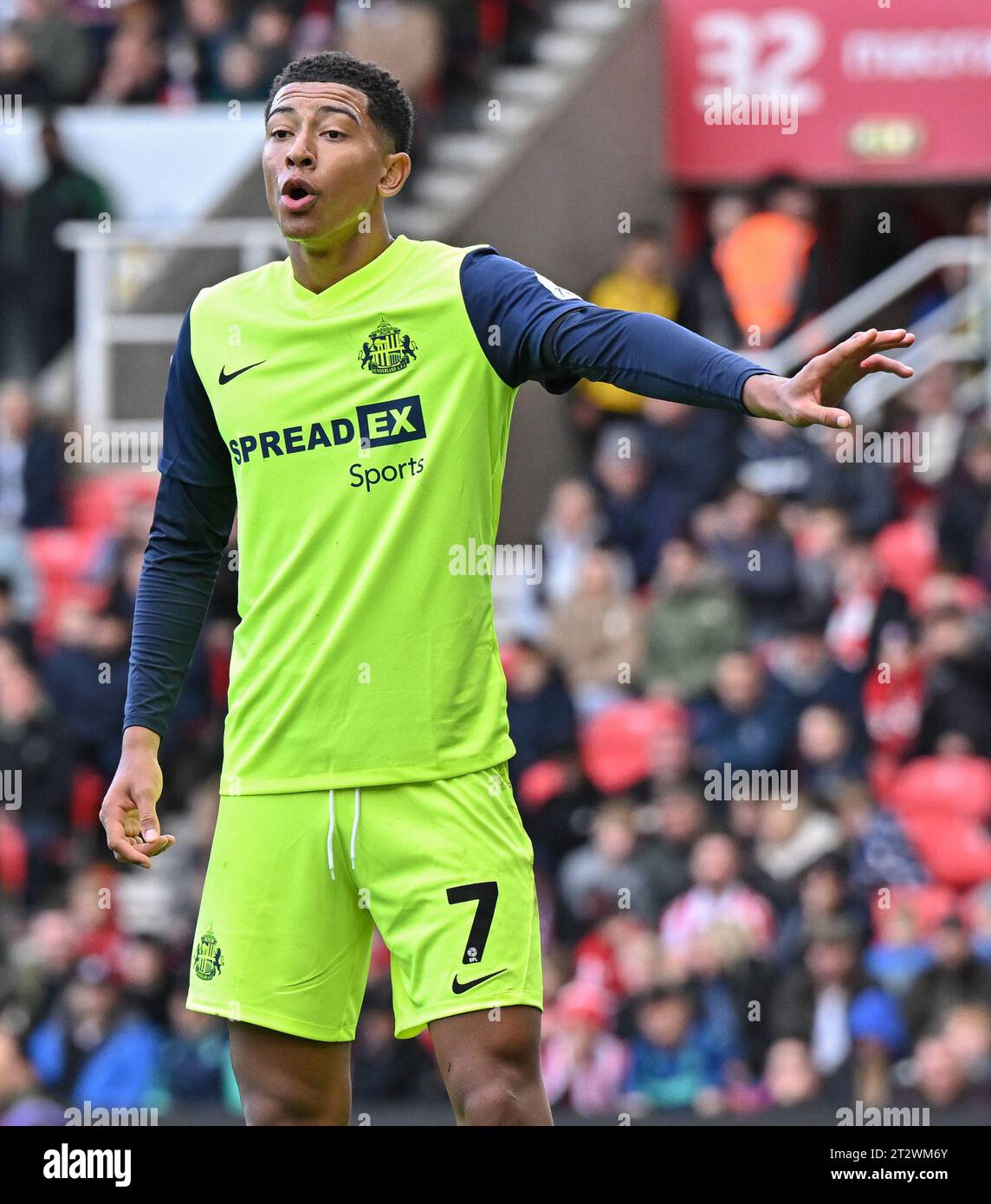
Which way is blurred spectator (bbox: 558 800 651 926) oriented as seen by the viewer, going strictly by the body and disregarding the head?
toward the camera

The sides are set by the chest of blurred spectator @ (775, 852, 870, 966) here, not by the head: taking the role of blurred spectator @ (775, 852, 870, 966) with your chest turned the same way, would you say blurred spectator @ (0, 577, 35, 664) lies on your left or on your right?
on your right

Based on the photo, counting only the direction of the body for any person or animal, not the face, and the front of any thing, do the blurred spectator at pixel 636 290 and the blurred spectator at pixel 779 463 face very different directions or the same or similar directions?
same or similar directions

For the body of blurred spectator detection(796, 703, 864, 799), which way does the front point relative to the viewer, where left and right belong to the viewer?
facing the viewer

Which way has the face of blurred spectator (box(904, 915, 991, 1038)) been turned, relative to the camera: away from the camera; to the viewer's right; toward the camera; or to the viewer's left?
toward the camera

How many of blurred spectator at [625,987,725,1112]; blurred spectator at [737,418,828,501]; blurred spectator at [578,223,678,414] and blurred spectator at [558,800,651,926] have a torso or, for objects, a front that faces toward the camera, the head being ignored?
4

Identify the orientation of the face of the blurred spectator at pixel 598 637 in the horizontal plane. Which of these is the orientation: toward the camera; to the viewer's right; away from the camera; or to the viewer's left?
toward the camera

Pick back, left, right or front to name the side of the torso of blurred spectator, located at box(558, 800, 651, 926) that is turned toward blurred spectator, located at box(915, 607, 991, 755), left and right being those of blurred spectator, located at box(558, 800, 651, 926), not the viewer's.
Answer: left

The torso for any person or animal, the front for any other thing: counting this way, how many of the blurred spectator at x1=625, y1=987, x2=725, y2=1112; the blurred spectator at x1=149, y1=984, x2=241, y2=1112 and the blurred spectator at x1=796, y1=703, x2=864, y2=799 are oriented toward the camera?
3

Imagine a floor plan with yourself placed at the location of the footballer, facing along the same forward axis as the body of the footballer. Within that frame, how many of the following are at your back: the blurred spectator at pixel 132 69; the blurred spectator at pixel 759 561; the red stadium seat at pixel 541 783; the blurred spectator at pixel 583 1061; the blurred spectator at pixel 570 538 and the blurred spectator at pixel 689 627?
6

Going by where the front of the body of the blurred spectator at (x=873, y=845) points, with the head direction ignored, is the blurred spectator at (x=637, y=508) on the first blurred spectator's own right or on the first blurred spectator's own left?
on the first blurred spectator's own right

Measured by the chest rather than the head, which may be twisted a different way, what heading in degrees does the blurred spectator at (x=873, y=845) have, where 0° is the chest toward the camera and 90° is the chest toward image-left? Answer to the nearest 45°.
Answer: approximately 45°

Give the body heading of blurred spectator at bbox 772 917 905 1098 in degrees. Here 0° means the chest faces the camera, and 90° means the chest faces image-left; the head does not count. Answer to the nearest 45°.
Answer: approximately 0°

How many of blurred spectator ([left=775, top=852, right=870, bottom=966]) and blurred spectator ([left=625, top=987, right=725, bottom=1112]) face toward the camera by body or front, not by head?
2

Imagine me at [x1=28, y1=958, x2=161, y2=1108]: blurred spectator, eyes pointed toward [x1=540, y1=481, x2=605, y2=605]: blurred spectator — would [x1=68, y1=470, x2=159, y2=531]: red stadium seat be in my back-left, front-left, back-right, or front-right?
front-left

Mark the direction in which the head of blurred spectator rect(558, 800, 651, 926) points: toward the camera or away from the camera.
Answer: toward the camera

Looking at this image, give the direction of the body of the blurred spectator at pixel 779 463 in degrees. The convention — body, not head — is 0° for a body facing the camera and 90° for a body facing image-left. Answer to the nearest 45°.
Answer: approximately 0°
